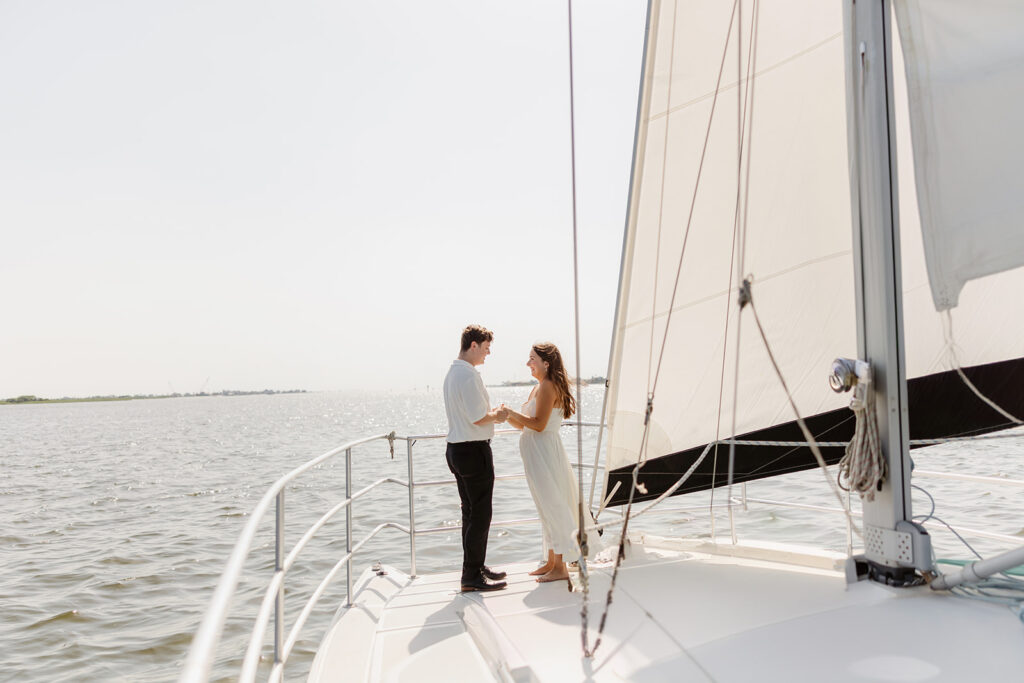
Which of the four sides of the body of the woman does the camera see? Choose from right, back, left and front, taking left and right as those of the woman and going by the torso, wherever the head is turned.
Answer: left

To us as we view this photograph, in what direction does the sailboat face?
facing away from the viewer and to the left of the viewer

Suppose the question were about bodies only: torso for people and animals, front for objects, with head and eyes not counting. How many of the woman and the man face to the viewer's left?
1

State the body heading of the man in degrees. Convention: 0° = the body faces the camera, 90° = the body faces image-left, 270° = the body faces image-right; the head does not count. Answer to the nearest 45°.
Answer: approximately 270°

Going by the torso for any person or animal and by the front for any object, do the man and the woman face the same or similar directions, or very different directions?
very different directions
